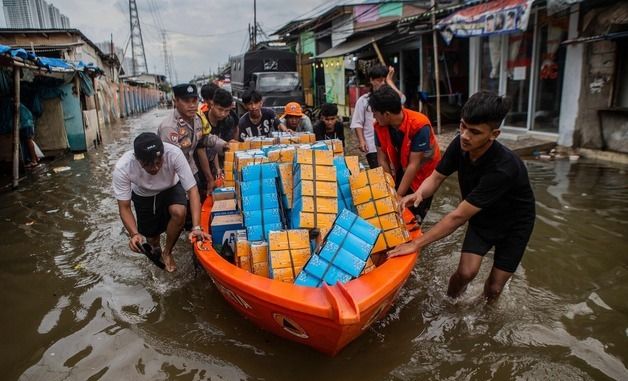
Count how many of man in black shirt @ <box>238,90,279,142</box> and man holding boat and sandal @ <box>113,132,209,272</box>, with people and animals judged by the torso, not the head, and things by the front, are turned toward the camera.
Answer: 2

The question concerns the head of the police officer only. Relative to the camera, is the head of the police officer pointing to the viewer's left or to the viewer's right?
to the viewer's right

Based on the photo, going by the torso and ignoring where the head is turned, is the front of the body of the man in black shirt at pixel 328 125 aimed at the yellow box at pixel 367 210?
yes

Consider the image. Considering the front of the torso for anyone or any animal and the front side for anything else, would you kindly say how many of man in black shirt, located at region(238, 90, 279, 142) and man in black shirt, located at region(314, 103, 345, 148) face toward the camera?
2

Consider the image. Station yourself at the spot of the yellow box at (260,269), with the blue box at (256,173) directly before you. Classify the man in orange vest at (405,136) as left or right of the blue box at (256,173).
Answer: right

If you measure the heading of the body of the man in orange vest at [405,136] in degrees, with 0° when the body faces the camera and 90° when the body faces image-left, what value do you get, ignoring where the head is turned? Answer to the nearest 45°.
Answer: approximately 45°

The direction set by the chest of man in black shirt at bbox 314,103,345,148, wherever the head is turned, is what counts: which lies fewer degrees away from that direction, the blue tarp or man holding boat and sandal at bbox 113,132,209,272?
the man holding boat and sandal
